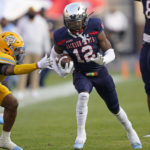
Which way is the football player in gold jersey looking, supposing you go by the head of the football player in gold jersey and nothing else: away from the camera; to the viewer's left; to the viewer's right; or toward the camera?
to the viewer's right

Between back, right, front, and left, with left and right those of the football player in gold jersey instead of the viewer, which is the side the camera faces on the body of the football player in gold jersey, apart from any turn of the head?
right
